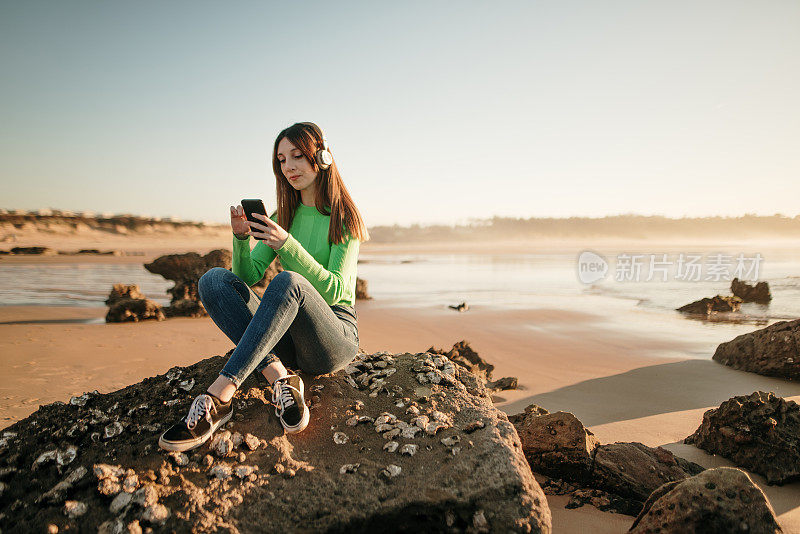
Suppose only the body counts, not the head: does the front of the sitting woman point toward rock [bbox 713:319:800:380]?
no

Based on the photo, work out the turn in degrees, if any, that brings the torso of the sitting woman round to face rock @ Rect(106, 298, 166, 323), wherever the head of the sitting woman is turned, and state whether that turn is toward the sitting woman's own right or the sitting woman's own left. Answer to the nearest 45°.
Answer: approximately 135° to the sitting woman's own right

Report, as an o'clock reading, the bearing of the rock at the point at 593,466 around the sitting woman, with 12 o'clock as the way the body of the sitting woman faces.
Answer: The rock is roughly at 8 o'clock from the sitting woman.

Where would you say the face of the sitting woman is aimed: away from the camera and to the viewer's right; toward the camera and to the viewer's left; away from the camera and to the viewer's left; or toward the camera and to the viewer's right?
toward the camera and to the viewer's left

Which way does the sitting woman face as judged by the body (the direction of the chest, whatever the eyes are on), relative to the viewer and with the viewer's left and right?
facing the viewer and to the left of the viewer

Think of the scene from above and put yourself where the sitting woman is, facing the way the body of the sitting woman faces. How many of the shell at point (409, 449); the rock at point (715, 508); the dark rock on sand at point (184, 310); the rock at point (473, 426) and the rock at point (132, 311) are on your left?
3

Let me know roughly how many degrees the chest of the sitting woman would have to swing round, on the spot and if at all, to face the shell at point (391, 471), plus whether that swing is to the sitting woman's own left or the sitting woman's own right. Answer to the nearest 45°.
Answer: approximately 90° to the sitting woman's own left

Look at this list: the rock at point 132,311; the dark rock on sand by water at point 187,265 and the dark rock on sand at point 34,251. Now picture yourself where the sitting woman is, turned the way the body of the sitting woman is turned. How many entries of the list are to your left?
0

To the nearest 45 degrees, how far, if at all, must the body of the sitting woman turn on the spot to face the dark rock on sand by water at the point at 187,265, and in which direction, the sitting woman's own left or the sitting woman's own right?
approximately 135° to the sitting woman's own right

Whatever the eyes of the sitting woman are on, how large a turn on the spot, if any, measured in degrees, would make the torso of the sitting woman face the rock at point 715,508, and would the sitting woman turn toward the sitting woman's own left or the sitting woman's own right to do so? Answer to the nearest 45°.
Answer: approximately 90° to the sitting woman's own left

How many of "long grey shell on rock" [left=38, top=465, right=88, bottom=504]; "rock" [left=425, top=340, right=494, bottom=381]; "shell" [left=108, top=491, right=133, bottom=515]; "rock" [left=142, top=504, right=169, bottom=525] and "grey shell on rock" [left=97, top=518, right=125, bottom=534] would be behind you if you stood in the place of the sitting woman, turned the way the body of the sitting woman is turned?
1

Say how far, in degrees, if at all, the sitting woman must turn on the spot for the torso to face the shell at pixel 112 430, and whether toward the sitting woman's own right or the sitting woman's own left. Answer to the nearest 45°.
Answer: approximately 45° to the sitting woman's own right

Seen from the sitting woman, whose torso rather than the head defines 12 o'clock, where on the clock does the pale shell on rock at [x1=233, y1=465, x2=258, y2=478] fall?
The pale shell on rock is roughly at 11 o'clock from the sitting woman.
